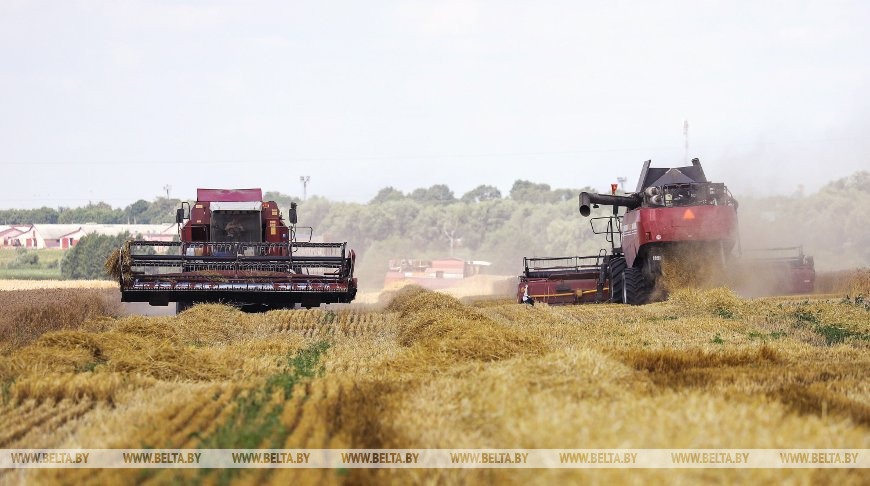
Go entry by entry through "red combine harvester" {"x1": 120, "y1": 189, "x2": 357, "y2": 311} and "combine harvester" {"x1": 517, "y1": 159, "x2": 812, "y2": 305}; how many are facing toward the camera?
1

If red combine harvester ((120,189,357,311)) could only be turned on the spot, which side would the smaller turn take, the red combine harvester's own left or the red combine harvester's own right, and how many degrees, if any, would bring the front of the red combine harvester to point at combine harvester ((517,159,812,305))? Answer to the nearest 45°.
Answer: approximately 90° to the red combine harvester's own left

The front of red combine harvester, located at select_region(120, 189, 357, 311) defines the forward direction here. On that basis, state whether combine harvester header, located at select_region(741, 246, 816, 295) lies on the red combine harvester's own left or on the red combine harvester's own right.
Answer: on the red combine harvester's own left

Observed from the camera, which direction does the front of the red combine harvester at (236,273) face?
facing the viewer

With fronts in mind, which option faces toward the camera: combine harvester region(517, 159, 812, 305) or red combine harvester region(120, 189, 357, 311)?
the red combine harvester

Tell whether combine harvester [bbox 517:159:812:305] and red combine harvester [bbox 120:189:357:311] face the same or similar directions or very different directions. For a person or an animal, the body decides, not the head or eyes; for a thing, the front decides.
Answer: very different directions
